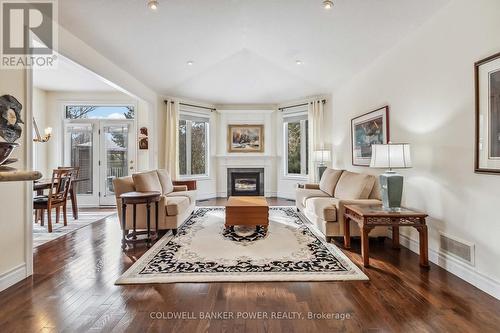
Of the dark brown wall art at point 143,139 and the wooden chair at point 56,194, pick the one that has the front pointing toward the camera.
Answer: the dark brown wall art

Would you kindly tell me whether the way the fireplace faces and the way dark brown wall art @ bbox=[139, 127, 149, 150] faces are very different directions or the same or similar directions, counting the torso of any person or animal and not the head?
same or similar directions

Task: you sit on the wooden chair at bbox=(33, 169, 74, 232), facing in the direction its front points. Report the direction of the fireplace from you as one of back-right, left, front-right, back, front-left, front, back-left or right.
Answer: back-right

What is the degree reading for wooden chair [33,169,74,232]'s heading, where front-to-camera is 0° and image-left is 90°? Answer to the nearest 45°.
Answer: approximately 135°

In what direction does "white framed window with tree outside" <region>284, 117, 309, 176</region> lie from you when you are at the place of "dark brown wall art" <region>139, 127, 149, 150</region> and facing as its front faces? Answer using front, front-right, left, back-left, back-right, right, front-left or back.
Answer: left

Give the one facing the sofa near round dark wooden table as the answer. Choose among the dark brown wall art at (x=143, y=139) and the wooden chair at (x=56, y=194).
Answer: the dark brown wall art

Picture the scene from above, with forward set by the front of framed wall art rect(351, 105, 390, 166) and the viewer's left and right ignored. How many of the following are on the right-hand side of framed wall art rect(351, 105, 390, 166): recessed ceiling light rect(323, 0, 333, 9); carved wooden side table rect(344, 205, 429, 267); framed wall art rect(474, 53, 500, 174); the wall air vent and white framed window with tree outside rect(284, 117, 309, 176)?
1

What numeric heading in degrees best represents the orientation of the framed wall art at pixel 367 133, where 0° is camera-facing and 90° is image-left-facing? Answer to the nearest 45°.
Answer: approximately 45°

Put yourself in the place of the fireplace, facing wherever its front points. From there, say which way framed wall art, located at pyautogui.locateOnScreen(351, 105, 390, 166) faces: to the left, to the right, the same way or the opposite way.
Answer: to the right

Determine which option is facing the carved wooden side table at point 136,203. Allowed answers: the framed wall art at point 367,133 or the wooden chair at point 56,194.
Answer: the framed wall art

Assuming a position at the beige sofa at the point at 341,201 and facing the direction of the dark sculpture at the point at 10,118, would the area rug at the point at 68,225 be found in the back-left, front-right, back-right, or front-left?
front-right

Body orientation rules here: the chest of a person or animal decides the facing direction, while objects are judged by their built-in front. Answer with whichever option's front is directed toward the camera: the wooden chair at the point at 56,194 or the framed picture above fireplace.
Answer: the framed picture above fireplace

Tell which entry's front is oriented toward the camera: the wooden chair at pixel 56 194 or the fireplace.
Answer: the fireplace

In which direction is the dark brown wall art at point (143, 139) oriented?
toward the camera

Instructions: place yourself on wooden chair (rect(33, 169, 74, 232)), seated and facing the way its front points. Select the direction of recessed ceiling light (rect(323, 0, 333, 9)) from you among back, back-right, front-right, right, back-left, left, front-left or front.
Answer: back

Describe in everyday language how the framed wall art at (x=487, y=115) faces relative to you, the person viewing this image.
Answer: facing the viewer and to the left of the viewer

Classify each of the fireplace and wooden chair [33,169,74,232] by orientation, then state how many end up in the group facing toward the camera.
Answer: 1

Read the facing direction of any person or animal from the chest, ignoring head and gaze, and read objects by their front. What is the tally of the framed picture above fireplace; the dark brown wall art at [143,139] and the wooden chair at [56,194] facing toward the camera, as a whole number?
2
